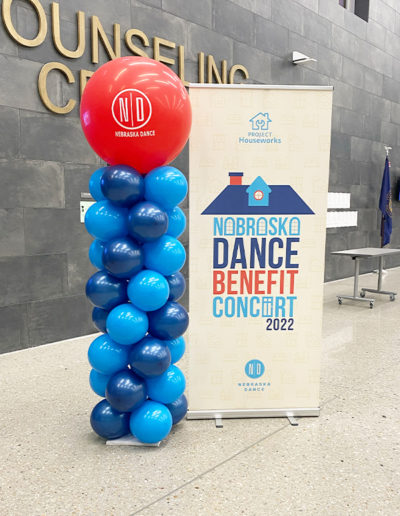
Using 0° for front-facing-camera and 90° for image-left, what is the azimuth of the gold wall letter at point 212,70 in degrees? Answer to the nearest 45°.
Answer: approximately 315°

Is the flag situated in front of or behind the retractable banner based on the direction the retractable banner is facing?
behind

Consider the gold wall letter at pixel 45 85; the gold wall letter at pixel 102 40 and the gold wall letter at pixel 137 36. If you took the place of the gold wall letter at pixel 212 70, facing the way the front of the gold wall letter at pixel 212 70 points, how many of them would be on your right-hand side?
3

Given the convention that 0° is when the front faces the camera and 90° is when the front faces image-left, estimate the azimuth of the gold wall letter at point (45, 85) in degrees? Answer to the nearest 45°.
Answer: approximately 315°

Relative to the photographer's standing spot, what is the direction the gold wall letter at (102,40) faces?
facing the viewer and to the right of the viewer

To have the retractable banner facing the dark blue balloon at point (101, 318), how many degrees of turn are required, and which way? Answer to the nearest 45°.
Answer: approximately 45° to its right

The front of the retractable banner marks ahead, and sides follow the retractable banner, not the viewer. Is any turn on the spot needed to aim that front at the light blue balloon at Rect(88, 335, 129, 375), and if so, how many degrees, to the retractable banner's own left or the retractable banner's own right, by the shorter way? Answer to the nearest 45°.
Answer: approximately 45° to the retractable banner's own right

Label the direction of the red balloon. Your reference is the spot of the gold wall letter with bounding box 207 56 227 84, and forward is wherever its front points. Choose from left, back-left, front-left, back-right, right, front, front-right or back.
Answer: front-right
